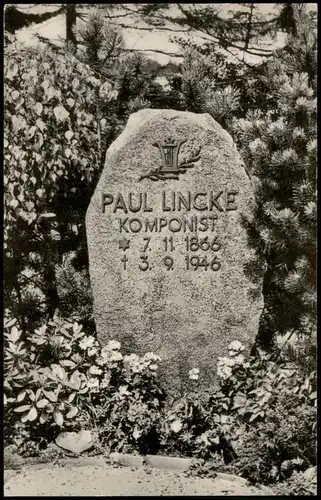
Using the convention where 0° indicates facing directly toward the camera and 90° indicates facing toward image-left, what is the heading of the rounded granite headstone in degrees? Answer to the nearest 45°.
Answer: approximately 0°

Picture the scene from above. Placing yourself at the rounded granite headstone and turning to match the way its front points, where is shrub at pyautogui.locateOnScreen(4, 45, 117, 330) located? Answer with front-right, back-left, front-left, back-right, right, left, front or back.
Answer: back-right
